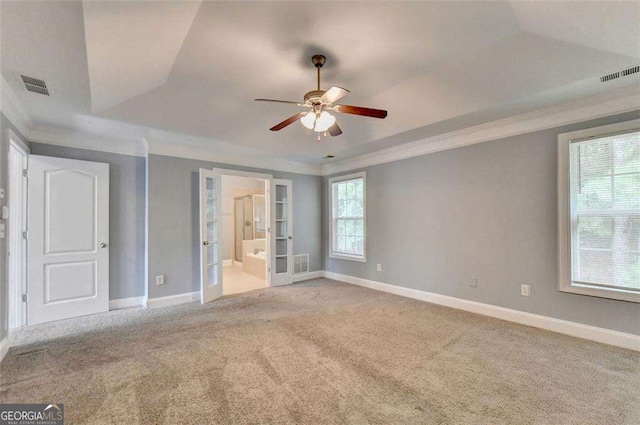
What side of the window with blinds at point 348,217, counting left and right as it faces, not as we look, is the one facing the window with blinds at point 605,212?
left

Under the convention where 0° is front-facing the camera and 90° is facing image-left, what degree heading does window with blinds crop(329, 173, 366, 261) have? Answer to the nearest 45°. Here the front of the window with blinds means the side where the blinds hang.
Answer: approximately 45°

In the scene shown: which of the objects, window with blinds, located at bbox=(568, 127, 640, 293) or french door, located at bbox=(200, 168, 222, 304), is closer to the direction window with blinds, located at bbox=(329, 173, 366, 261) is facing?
the french door

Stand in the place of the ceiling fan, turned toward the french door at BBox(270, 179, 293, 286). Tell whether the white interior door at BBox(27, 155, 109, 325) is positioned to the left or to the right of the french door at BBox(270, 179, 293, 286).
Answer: left

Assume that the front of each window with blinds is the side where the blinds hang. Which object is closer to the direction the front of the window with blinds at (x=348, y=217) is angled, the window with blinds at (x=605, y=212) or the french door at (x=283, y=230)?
the french door

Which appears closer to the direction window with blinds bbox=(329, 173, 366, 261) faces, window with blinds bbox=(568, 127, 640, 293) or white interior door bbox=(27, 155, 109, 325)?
the white interior door

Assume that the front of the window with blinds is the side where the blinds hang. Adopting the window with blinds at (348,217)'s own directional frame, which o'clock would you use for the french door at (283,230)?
The french door is roughly at 1 o'clock from the window with blinds.

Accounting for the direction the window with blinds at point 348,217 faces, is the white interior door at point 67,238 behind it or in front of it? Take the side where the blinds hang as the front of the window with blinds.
in front
